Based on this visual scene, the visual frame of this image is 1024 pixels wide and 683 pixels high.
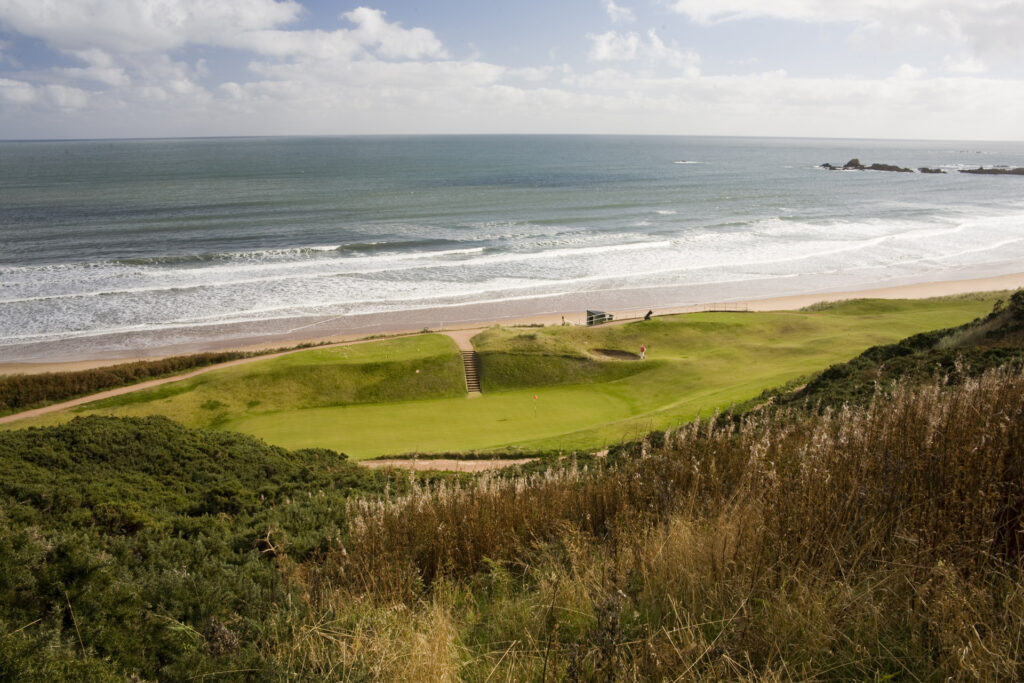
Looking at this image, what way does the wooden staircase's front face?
toward the camera
